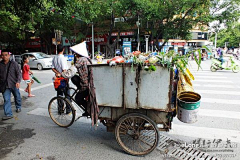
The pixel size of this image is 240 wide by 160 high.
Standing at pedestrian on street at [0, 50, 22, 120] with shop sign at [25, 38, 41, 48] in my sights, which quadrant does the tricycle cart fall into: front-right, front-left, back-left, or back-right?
back-right

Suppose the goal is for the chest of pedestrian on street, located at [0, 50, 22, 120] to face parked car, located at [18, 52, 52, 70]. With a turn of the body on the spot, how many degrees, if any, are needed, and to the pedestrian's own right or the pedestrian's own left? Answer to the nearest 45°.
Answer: approximately 135° to the pedestrian's own right

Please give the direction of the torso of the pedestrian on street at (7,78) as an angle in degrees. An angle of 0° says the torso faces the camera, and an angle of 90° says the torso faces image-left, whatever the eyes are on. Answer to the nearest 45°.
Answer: approximately 45°

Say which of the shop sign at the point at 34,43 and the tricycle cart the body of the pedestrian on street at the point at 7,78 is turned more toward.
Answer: the tricycle cart

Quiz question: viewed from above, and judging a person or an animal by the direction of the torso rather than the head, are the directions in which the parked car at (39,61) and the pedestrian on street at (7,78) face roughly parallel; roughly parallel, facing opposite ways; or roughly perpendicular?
roughly perpendicular

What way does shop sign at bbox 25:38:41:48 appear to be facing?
toward the camera

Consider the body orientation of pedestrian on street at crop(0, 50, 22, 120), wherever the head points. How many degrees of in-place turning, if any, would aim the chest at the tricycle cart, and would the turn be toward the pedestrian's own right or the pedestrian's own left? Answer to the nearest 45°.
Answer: approximately 90° to the pedestrian's own left

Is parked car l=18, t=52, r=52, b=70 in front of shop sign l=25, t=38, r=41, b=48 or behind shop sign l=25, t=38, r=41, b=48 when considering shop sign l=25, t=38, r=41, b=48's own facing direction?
in front

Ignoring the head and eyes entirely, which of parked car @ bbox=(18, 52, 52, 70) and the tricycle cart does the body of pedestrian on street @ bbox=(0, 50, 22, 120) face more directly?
the tricycle cart
